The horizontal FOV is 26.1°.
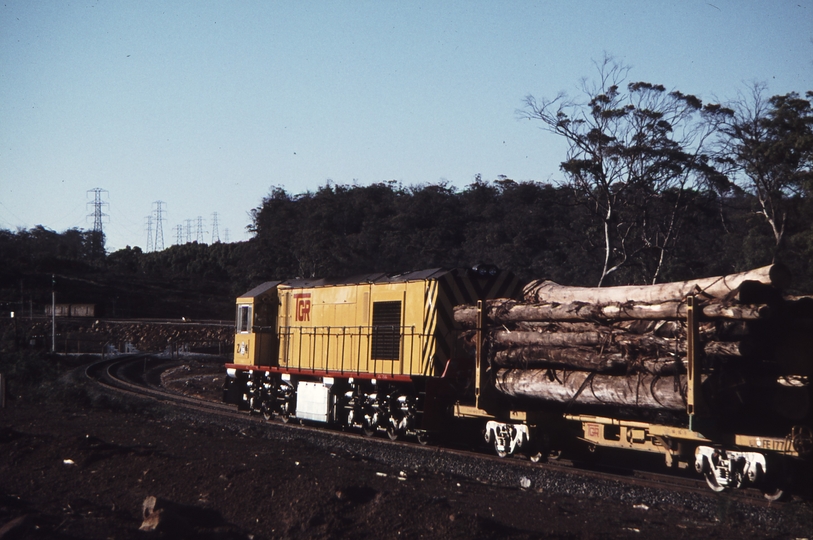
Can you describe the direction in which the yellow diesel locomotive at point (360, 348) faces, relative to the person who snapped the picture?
facing away from the viewer and to the left of the viewer

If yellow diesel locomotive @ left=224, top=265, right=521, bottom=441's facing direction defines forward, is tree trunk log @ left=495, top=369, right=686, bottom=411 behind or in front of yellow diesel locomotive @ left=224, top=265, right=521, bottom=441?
behind
